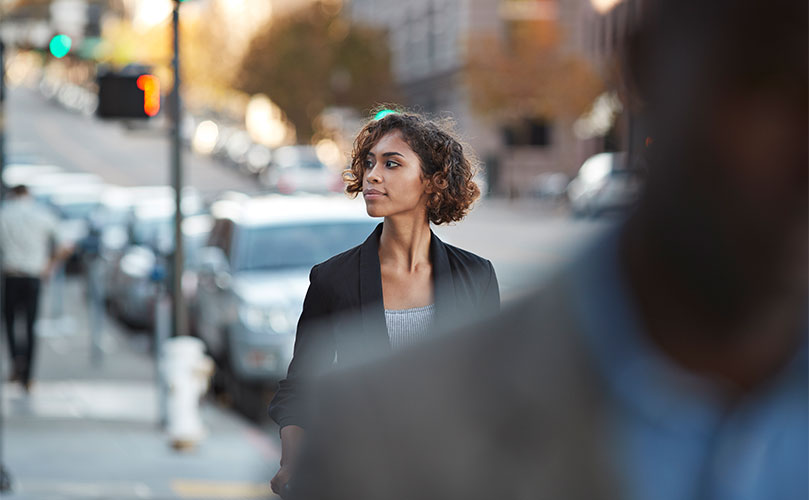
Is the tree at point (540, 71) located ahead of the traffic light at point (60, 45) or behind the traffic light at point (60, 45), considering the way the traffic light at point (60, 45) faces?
behind

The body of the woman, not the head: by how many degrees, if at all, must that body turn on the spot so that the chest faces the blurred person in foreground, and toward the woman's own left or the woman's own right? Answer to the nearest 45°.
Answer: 0° — they already face them

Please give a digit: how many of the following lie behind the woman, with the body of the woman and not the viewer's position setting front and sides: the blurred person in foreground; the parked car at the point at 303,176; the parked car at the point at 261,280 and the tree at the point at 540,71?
3

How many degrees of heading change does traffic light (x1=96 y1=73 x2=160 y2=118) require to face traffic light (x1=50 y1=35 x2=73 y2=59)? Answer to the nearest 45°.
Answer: approximately 135° to its right

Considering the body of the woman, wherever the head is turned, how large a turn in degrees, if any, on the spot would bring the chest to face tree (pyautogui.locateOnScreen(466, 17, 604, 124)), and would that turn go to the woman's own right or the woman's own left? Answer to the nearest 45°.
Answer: approximately 180°

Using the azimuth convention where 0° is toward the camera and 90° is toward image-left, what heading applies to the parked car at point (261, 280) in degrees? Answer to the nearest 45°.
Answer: approximately 0°

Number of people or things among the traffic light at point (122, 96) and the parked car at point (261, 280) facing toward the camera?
2
